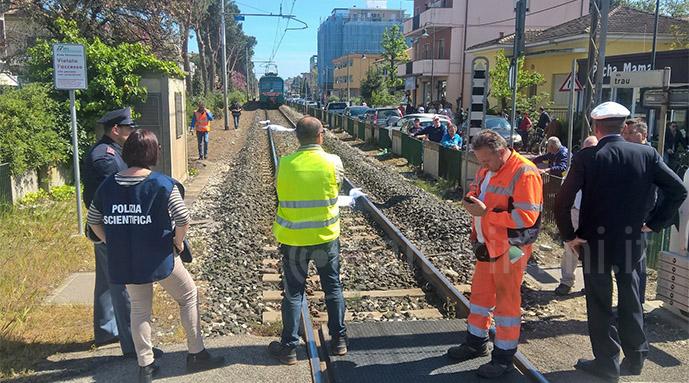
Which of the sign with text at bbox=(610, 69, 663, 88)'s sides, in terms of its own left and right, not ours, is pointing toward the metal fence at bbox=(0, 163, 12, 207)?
right

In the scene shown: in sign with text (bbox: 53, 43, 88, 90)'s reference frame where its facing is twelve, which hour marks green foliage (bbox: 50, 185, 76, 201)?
The green foliage is roughly at 6 o'clock from the sign with text.

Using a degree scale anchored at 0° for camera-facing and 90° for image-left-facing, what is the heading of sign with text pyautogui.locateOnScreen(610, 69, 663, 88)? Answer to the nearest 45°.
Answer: approximately 0°

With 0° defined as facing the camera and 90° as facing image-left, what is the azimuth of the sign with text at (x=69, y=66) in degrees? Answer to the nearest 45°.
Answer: approximately 0°

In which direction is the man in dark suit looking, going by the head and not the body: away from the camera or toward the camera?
away from the camera

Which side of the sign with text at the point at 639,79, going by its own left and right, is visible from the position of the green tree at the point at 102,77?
right

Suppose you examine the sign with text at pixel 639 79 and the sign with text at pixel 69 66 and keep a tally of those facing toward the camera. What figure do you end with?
2

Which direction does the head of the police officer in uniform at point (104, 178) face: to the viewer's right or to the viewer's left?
to the viewer's right

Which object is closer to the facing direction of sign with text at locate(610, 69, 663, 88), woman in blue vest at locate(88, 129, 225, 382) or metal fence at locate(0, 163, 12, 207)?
the woman in blue vest

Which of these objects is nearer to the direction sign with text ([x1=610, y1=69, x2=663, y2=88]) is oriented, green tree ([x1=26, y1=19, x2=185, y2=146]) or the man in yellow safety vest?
the man in yellow safety vest
